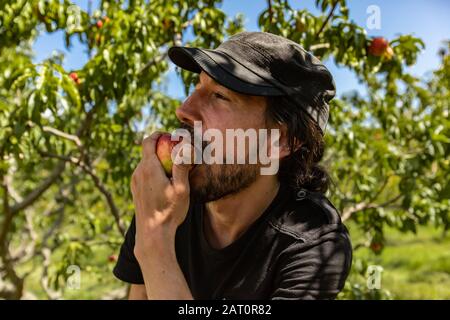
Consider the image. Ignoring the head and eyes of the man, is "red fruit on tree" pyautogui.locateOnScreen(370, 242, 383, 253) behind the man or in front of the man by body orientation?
behind

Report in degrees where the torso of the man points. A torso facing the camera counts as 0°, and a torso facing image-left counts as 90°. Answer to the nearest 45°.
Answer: approximately 45°

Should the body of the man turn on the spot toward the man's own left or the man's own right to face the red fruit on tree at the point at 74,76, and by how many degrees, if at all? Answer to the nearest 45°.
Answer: approximately 90° to the man's own right
